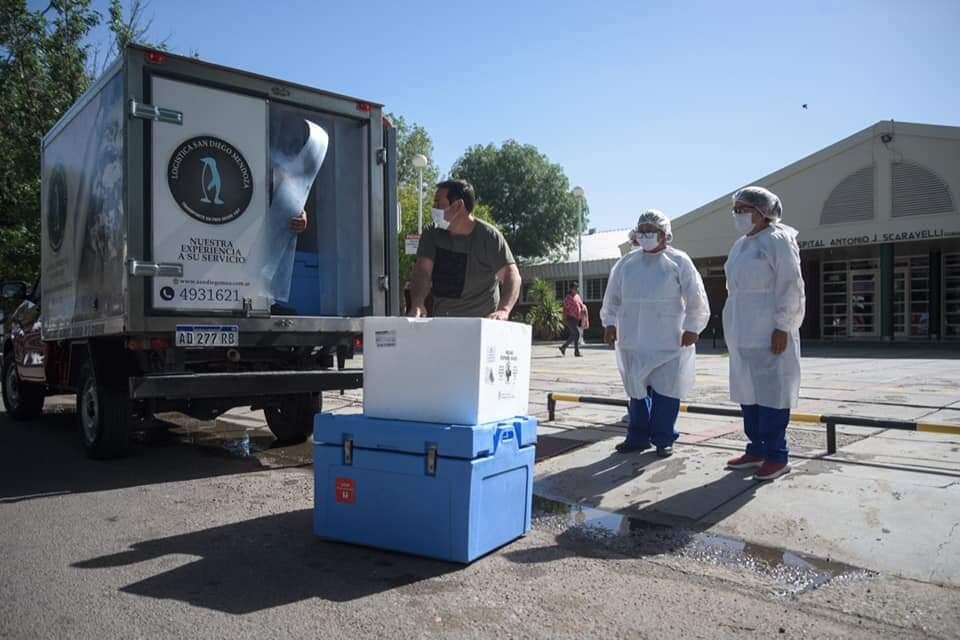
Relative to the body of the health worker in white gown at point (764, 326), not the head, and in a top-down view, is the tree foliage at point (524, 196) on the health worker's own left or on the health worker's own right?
on the health worker's own right

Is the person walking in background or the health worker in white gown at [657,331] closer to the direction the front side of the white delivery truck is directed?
the person walking in background

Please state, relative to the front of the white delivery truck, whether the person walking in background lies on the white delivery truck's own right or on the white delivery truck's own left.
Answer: on the white delivery truck's own right

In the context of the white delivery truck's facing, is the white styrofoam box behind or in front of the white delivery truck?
behind

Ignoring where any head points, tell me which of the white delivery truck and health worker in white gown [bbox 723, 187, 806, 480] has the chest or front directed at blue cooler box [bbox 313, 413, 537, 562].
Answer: the health worker in white gown

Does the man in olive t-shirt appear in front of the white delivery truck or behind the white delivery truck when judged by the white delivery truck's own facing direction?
behind

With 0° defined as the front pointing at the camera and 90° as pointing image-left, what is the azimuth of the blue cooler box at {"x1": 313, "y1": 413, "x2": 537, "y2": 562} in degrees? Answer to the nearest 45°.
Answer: approximately 45°

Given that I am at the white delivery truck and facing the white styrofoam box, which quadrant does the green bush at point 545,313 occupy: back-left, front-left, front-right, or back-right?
back-left
